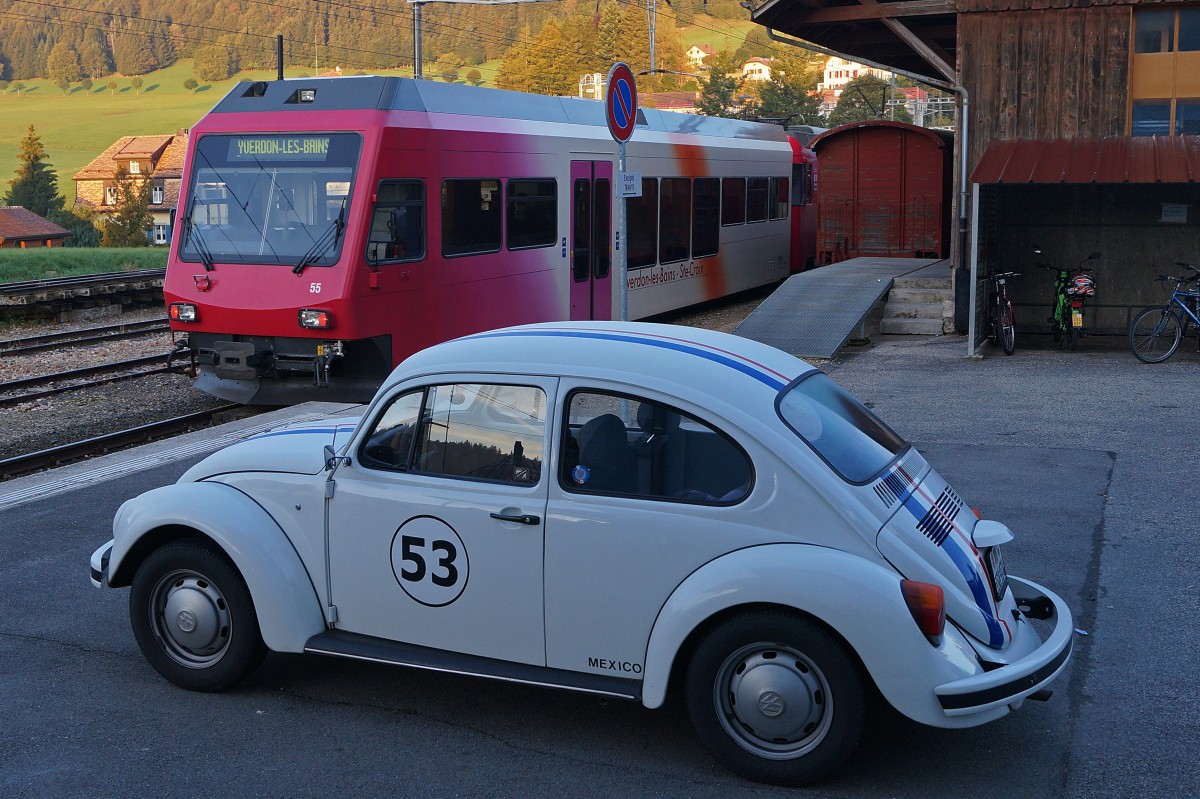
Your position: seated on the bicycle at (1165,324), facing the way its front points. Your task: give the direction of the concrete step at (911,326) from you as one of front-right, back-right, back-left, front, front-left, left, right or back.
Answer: front-right

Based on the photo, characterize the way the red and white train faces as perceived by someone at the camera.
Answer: facing the viewer and to the left of the viewer

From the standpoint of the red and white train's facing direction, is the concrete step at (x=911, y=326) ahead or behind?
behind

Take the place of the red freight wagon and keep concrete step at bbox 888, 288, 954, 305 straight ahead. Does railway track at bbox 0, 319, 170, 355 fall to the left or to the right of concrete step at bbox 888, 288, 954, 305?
right

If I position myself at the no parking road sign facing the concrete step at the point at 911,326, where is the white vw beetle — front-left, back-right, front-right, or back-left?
back-right

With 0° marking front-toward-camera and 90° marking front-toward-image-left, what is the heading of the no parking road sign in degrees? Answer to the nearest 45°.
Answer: approximately 315°

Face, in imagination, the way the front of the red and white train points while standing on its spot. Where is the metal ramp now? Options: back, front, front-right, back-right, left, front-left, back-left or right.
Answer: back

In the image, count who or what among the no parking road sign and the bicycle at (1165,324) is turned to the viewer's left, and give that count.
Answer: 1

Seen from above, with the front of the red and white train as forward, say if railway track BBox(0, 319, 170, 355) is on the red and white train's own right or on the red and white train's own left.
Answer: on the red and white train's own right

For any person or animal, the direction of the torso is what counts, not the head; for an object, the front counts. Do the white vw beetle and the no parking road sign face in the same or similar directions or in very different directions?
very different directions

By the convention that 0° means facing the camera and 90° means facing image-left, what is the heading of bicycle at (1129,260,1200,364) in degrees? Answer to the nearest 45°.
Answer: approximately 90°

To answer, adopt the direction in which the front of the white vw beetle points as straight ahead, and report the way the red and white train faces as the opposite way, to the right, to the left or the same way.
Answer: to the left

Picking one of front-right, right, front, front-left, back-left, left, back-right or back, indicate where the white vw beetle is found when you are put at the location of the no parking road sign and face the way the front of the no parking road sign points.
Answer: front-right

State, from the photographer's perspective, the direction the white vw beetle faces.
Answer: facing away from the viewer and to the left of the viewer
